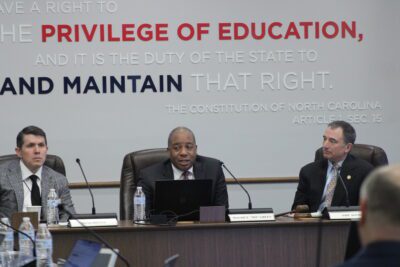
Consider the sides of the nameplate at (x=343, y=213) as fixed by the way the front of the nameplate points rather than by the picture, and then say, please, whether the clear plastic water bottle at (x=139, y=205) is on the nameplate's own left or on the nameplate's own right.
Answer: on the nameplate's own right

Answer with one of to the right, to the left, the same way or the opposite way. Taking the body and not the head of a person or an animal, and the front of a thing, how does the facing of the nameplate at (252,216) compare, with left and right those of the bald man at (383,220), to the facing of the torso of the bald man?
the opposite way

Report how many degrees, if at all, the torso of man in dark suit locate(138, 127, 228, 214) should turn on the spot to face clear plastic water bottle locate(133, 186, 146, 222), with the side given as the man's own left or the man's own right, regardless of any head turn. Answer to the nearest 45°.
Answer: approximately 45° to the man's own right

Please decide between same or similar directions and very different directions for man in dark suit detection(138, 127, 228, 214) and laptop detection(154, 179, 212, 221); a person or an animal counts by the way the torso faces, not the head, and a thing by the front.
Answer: very different directions

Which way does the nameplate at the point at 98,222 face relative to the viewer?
toward the camera

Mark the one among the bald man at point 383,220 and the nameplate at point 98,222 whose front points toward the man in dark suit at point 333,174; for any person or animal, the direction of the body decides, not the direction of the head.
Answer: the bald man

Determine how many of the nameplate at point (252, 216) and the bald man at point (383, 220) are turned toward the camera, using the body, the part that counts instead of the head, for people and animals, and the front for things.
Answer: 1

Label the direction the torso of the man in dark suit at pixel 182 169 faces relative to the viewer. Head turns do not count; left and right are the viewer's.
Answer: facing the viewer

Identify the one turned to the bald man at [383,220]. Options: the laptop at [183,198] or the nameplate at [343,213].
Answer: the nameplate

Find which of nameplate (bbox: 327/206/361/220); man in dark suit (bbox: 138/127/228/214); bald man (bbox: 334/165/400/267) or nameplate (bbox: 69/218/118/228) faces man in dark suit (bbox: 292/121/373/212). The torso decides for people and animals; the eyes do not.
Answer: the bald man

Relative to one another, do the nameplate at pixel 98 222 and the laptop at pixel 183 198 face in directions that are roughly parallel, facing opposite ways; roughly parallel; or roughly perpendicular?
roughly parallel, facing opposite ways

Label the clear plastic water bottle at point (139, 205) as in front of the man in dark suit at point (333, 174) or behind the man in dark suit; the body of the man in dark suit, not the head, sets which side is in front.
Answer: in front

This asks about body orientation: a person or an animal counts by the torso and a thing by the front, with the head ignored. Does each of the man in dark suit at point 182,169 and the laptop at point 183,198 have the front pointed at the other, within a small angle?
yes

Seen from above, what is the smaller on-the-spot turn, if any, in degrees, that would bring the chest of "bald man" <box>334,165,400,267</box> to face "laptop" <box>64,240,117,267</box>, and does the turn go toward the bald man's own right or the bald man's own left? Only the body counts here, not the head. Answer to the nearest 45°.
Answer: approximately 45° to the bald man's own left

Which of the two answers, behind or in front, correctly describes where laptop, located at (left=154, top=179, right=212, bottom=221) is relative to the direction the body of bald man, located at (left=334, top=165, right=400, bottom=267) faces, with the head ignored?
in front

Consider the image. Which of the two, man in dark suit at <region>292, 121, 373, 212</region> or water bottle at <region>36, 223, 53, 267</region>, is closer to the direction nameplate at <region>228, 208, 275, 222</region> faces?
the water bottle

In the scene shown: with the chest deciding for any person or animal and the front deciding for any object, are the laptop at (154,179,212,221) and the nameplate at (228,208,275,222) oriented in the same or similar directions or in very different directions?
very different directions

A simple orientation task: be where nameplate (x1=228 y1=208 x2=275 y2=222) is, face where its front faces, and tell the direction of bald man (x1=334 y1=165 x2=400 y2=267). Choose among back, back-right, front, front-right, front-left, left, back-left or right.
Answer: front

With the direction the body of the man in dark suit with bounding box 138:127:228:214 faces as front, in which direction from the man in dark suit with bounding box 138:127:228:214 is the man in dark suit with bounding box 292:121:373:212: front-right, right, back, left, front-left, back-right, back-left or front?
left
